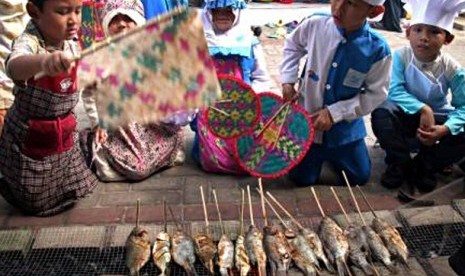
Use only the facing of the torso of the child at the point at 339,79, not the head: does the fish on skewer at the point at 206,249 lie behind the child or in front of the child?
in front

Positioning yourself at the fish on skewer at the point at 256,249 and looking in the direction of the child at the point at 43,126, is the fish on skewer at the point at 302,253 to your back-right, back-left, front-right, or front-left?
back-right

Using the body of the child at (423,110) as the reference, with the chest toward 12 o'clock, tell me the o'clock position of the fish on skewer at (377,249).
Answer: The fish on skewer is roughly at 12 o'clock from the child.

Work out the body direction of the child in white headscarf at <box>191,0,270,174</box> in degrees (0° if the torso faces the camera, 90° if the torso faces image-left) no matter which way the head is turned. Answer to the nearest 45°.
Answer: approximately 0°

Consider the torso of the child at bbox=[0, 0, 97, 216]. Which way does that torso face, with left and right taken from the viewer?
facing the viewer and to the right of the viewer

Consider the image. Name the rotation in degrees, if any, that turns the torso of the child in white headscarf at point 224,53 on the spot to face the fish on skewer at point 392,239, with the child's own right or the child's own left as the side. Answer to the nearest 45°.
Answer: approximately 45° to the child's own left

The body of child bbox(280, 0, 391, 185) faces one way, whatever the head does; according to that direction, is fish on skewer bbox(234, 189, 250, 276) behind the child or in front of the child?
in front

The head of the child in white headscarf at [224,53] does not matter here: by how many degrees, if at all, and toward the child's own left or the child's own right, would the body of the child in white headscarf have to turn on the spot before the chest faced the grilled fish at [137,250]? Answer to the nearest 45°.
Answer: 0° — they already face it

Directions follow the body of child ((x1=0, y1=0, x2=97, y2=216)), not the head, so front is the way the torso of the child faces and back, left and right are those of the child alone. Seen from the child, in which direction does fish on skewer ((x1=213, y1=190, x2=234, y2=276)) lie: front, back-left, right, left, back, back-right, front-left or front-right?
front

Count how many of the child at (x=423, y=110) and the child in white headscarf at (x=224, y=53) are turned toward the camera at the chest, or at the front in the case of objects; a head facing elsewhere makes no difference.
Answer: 2

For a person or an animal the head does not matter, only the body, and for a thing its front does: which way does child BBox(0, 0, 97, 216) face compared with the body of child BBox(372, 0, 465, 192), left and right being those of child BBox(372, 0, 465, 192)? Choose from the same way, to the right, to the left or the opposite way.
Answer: to the left

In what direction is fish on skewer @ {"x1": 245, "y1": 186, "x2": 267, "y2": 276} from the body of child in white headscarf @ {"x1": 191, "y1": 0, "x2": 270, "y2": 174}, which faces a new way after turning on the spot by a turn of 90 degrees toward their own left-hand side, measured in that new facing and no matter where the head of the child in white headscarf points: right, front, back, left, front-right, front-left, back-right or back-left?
right

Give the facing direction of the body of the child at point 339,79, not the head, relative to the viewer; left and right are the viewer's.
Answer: facing the viewer and to the left of the viewer

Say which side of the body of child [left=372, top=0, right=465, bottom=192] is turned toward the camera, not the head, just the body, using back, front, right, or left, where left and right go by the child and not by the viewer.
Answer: front

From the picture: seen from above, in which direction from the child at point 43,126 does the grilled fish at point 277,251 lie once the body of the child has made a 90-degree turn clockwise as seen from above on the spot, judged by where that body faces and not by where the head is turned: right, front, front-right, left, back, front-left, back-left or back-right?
left

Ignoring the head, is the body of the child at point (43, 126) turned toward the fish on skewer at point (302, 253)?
yes
